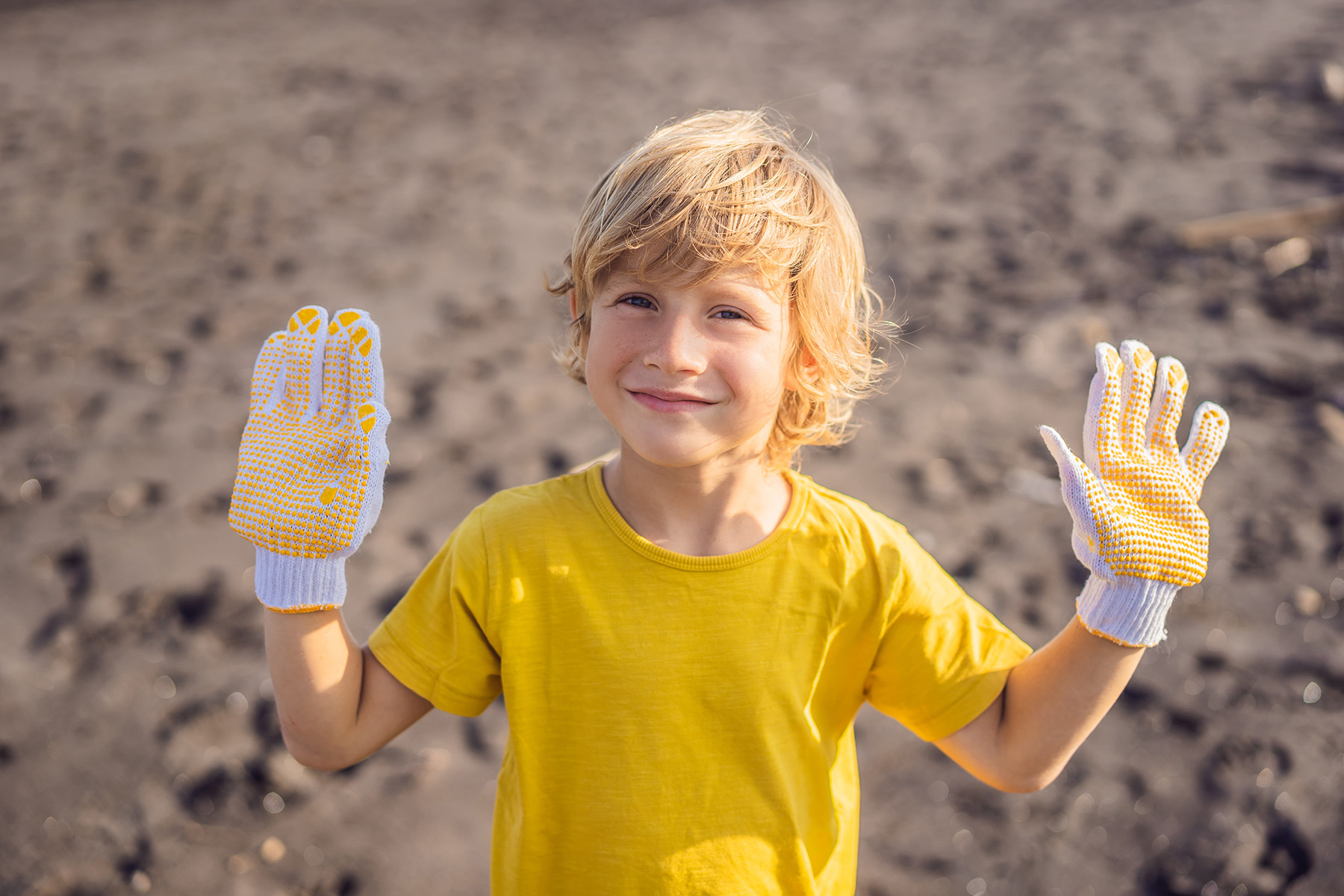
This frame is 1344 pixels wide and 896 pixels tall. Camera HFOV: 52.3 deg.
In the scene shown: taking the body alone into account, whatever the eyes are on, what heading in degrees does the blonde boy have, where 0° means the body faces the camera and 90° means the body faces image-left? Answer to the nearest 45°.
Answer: approximately 0°

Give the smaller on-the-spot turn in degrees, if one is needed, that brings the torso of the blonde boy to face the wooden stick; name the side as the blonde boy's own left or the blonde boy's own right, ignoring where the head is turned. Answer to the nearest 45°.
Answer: approximately 135° to the blonde boy's own left
